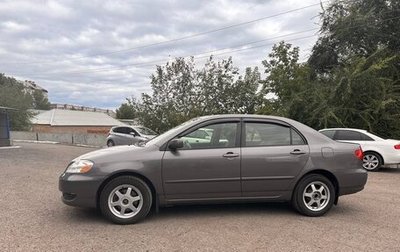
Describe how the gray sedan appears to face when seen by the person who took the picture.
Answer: facing to the left of the viewer

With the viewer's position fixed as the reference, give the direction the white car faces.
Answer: facing to the left of the viewer

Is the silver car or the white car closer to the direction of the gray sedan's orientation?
the silver car

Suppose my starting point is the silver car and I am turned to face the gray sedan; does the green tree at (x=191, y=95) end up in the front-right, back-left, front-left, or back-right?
back-left

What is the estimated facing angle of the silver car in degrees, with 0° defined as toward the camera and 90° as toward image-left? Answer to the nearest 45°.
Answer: approximately 315°

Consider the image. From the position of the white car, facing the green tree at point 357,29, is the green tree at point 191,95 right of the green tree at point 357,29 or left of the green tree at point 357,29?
left
